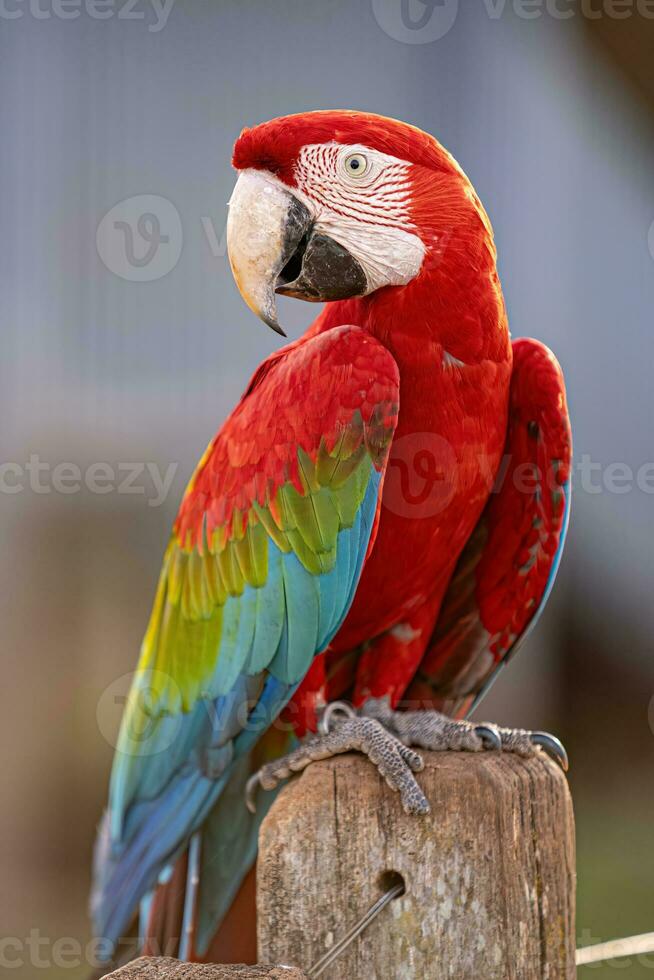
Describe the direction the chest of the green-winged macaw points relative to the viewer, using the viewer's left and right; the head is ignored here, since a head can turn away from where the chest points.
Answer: facing the viewer and to the right of the viewer
